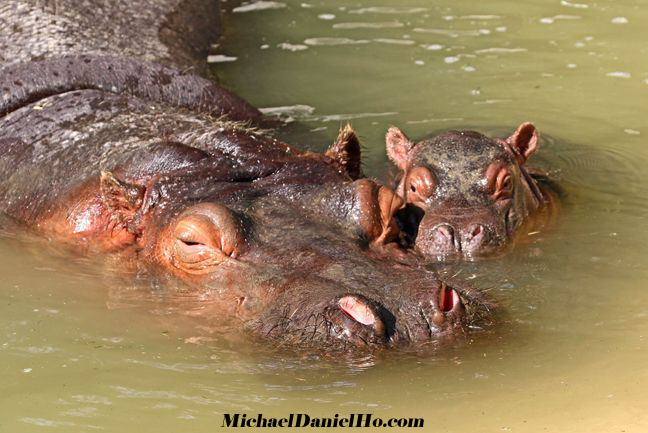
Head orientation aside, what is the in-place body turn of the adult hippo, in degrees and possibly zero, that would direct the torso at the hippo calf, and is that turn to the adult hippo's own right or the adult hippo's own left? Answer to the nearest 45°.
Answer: approximately 90° to the adult hippo's own left

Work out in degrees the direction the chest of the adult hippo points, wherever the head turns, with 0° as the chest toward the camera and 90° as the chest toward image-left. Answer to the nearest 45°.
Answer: approximately 315°
